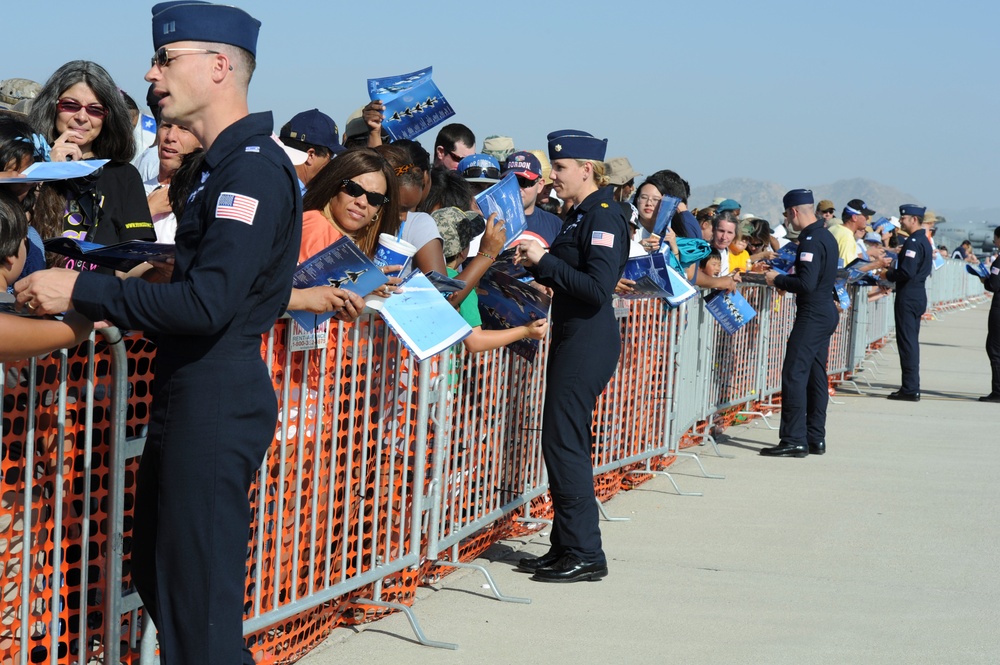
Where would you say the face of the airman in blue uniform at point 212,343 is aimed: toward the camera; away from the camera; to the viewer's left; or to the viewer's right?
to the viewer's left

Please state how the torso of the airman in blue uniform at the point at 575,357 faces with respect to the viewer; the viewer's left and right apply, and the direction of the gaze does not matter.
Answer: facing to the left of the viewer

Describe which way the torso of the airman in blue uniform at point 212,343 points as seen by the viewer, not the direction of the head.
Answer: to the viewer's left

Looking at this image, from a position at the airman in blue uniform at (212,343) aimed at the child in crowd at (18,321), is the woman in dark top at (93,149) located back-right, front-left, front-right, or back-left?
front-right

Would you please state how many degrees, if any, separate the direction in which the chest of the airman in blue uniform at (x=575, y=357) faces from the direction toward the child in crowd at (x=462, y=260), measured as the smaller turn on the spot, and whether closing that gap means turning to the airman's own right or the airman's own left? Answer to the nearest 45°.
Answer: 0° — they already face them

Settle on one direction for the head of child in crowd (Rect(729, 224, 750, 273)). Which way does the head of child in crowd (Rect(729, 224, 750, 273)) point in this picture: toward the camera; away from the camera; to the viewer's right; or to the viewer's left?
toward the camera

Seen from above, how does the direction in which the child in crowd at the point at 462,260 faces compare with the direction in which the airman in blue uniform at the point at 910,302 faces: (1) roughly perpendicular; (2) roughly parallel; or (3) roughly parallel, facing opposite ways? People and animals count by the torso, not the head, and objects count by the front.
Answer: roughly parallel, facing opposite ways

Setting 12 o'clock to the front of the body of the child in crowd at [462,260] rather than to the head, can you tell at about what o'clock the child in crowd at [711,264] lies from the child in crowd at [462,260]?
the child in crowd at [711,264] is roughly at 10 o'clock from the child in crowd at [462,260].

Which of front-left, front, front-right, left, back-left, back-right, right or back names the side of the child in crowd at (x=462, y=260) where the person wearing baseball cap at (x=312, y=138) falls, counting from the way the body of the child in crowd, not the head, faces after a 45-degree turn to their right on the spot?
back-right

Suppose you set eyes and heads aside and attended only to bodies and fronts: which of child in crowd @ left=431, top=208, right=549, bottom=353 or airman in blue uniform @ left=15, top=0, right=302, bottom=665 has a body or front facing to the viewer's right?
the child in crowd

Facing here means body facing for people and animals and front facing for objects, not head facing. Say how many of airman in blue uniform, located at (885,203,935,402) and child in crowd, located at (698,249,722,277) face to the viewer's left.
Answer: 1

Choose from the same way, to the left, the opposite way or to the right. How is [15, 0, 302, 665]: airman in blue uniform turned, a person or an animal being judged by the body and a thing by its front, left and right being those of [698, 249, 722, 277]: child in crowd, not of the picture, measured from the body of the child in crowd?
to the right

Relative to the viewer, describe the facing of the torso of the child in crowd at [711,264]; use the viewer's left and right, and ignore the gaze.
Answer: facing the viewer and to the right of the viewer

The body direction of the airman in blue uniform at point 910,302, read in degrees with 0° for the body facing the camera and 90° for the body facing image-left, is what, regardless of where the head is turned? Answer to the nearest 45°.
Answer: approximately 90°

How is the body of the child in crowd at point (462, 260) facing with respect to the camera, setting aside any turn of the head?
to the viewer's right

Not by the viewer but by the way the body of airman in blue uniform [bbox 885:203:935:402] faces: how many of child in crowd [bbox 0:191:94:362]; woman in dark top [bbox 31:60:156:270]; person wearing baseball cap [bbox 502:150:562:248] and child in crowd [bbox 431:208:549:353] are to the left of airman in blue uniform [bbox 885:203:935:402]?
4

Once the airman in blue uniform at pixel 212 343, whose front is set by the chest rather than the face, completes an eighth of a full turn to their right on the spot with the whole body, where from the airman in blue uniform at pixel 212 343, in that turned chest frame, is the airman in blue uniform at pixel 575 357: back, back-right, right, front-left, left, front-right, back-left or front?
right
